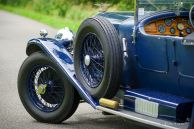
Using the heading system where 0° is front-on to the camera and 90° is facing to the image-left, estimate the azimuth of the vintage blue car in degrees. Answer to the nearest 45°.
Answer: approximately 135°
